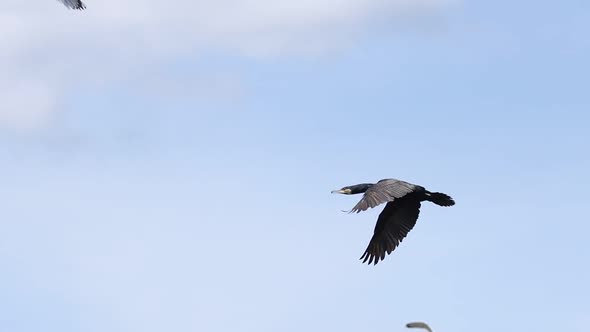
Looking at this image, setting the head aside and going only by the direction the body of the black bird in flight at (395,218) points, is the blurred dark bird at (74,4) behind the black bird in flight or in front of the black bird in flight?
in front

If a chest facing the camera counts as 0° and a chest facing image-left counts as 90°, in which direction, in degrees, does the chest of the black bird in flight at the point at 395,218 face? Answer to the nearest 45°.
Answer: approximately 90°
